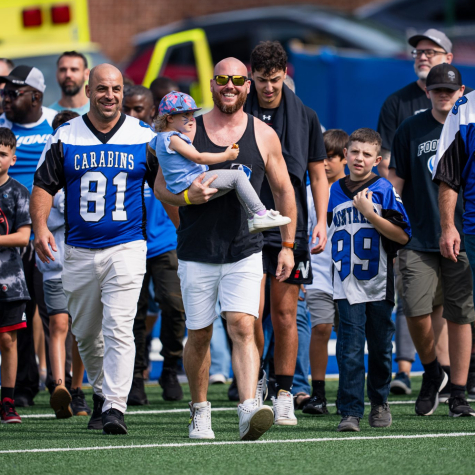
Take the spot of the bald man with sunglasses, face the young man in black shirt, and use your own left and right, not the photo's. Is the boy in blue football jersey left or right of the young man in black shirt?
right

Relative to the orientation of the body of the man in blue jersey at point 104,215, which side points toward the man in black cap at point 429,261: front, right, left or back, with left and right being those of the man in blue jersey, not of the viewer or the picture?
left

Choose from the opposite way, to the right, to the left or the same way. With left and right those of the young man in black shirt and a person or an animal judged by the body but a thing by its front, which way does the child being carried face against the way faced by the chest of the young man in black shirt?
to the left

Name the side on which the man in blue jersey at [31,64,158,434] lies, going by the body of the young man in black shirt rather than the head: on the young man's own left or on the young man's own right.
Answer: on the young man's own right

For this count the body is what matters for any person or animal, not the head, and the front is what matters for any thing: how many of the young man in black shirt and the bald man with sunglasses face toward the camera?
2

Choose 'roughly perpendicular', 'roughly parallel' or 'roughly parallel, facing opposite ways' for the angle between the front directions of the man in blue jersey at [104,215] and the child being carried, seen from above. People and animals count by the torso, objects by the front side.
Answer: roughly perpendicular

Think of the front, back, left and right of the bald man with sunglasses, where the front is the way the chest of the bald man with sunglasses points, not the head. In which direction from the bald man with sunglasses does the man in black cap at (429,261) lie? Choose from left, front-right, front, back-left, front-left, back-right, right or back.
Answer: back-left

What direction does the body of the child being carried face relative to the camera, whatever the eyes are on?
to the viewer's right
